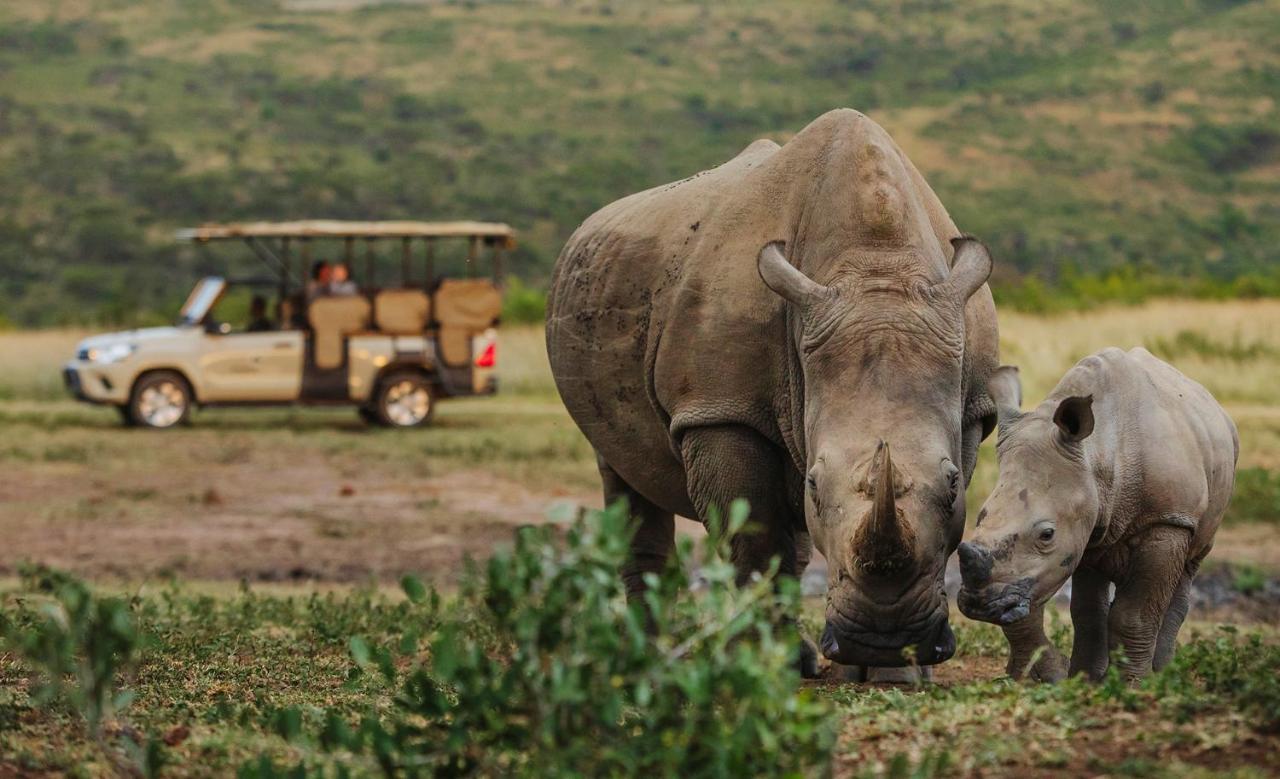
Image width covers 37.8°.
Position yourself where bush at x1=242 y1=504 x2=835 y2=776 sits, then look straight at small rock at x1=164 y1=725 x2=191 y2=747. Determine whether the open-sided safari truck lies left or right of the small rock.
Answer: right

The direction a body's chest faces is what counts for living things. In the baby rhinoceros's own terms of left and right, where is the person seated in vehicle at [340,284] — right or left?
on its right

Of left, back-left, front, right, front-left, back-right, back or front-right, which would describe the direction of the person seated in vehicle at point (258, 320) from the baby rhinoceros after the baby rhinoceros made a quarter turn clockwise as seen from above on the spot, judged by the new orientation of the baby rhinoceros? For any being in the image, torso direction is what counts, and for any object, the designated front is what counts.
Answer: front

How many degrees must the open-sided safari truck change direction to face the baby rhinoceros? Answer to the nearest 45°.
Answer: approximately 90° to its left

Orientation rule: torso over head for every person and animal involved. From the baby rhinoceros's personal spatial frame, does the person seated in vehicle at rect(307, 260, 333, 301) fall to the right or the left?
on its right

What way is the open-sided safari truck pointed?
to the viewer's left

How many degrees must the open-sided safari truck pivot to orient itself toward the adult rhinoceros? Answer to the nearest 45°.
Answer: approximately 90° to its left

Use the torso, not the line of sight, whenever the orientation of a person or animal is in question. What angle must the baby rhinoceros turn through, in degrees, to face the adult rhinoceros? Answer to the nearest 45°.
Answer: approximately 45° to its right

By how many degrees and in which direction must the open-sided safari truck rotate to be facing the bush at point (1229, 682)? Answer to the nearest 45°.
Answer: approximately 90° to its left

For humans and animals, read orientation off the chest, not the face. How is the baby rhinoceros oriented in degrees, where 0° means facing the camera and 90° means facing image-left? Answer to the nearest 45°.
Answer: approximately 45°

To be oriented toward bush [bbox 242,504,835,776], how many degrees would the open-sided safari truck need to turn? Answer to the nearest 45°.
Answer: approximately 90° to its left

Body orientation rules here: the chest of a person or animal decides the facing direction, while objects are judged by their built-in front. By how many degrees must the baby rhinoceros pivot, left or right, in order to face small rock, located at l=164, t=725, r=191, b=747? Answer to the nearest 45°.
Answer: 0° — it already faces it
